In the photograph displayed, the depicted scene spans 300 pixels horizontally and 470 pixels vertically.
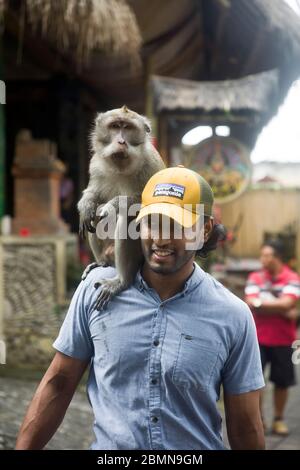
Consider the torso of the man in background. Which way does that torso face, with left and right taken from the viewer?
facing the viewer and to the left of the viewer

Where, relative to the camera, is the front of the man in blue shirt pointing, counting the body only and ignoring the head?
toward the camera

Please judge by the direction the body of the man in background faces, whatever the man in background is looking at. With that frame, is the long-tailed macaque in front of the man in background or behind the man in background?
in front

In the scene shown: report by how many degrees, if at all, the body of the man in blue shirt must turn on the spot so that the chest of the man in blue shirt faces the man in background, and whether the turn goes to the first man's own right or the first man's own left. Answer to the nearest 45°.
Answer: approximately 180°

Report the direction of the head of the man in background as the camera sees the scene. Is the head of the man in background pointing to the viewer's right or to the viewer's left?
to the viewer's left

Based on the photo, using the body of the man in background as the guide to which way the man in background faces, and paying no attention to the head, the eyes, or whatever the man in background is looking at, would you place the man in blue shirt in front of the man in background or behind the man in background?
in front

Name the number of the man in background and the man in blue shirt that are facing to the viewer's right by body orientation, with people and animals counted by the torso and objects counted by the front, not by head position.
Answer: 0
